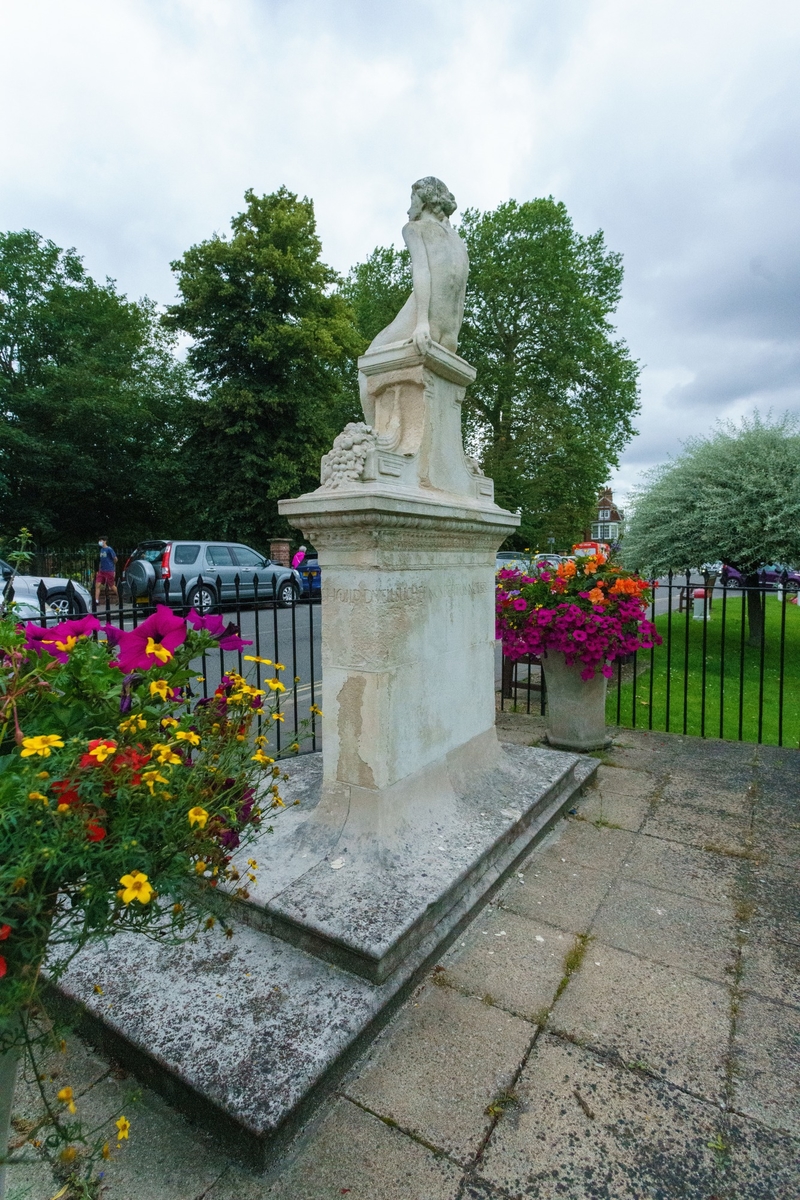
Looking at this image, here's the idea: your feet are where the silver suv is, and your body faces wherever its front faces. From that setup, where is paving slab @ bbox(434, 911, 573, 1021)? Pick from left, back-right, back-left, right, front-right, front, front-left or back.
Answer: back-right

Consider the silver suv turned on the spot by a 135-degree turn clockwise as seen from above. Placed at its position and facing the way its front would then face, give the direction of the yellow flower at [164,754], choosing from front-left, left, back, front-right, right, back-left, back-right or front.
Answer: front

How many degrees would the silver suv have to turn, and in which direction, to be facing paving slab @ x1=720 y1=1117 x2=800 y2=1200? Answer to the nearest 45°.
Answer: approximately 135° to its right

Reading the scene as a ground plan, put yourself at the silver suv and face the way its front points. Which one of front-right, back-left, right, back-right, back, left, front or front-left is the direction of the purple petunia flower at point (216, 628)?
back-right

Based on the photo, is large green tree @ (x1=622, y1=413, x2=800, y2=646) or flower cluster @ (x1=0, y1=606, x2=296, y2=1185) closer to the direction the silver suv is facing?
the large green tree

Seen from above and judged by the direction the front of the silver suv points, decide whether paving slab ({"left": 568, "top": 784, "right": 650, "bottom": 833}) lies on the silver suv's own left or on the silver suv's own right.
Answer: on the silver suv's own right

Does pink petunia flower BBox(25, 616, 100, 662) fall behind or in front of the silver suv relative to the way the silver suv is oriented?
behind

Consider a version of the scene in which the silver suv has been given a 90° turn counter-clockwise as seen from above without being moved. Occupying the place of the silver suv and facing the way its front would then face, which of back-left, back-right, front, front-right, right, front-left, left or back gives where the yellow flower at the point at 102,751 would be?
back-left

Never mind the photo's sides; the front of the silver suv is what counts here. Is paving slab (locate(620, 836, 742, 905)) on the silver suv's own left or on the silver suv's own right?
on the silver suv's own right

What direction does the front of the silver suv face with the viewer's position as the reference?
facing away from the viewer and to the right of the viewer

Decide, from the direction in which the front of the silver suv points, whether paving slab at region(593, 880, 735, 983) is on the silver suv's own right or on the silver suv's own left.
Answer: on the silver suv's own right

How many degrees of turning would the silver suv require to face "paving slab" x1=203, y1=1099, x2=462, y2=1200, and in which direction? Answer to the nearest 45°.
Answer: approximately 135° to its right

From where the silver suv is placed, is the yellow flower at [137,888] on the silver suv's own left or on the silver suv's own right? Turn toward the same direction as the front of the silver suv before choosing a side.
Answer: on the silver suv's own right

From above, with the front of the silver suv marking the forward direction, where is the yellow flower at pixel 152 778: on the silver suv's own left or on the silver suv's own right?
on the silver suv's own right

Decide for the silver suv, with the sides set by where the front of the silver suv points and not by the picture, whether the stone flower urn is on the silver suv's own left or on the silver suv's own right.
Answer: on the silver suv's own right

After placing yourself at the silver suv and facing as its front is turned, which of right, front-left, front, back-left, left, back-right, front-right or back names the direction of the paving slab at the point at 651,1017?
back-right
